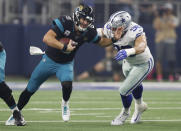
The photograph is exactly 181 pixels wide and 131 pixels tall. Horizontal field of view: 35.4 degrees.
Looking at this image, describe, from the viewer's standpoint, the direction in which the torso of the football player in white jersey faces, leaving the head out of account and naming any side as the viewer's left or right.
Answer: facing the viewer and to the left of the viewer

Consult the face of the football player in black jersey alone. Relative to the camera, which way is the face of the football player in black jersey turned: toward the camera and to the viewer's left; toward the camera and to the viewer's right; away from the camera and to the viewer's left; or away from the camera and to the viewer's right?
toward the camera and to the viewer's right

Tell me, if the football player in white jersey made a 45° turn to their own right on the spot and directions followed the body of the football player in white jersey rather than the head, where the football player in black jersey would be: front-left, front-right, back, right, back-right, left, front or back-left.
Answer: front
